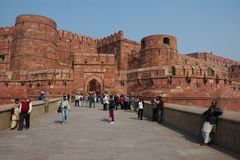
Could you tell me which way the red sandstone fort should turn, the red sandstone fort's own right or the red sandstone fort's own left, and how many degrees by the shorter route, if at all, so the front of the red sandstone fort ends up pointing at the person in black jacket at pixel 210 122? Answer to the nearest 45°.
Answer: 0° — it already faces them

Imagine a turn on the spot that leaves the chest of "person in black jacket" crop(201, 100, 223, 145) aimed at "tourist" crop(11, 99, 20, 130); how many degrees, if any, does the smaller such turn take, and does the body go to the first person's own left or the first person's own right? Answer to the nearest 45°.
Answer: approximately 45° to the first person's own right

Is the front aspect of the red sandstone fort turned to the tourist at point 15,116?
yes

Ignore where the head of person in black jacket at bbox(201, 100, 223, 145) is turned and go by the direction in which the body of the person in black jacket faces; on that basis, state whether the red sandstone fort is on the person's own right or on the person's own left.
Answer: on the person's own right

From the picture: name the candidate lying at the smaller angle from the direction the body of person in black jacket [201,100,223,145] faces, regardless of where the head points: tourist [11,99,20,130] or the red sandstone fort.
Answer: the tourist

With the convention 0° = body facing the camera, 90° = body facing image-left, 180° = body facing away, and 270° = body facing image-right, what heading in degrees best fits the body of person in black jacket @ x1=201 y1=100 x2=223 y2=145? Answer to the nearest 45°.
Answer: approximately 45°

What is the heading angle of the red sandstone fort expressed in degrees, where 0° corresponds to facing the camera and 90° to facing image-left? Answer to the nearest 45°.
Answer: approximately 0°
